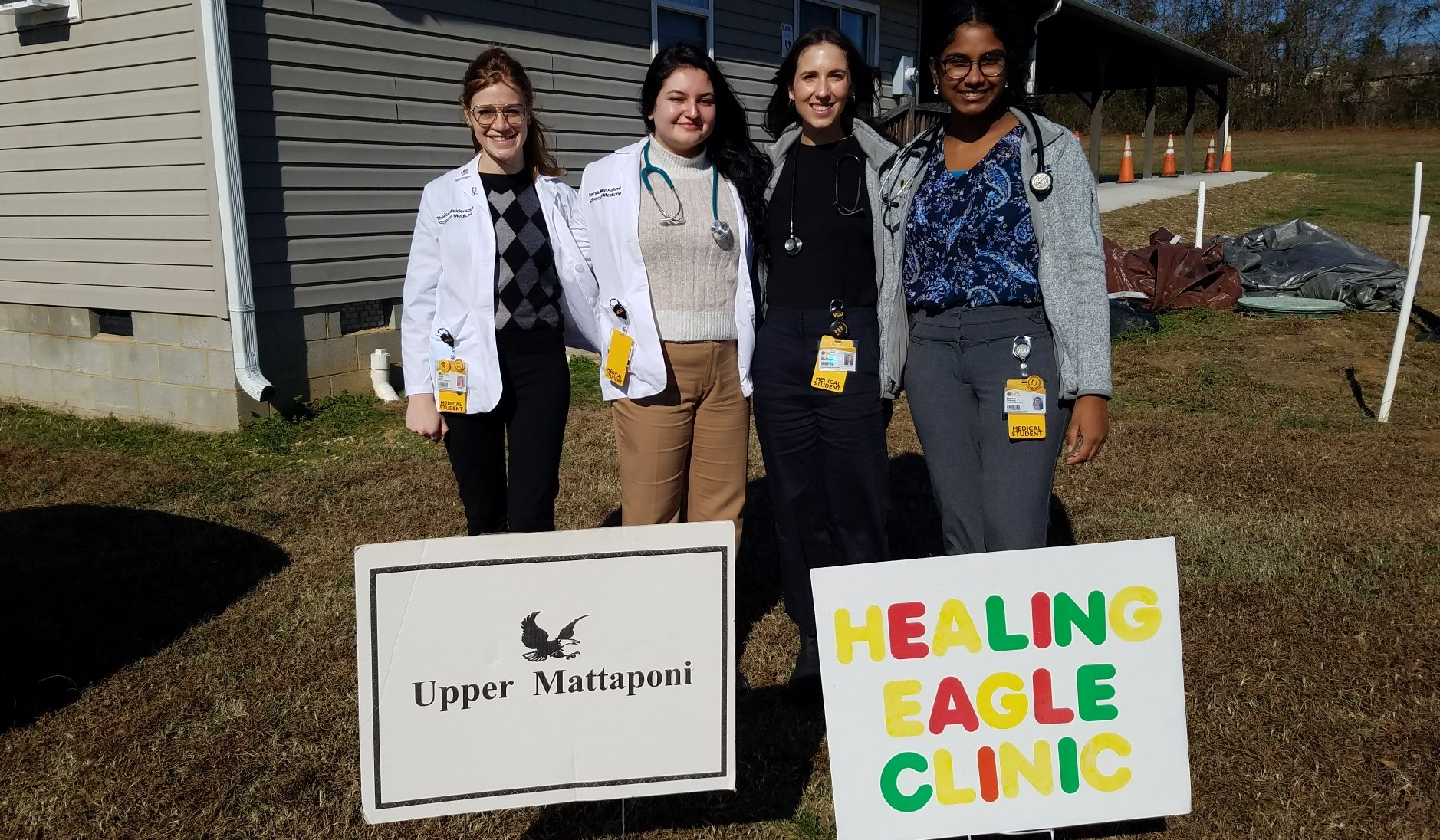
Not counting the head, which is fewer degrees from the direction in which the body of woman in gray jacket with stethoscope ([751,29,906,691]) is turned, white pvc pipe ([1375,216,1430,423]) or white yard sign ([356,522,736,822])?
the white yard sign

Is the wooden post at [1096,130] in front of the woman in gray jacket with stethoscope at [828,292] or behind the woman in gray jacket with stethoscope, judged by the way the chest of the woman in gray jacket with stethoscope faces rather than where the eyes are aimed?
behind

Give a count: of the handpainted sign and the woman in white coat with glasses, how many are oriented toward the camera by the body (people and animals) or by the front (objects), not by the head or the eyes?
2

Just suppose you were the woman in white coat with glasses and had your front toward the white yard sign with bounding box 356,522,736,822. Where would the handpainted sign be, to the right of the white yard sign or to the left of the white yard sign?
left

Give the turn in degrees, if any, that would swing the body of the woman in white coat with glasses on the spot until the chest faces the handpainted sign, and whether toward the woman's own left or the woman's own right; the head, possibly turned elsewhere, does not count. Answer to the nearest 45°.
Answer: approximately 45° to the woman's own left

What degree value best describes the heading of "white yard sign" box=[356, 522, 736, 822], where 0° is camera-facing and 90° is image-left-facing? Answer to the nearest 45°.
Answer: approximately 0°

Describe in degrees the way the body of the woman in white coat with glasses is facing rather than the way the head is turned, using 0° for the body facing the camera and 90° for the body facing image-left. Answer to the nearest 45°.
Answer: approximately 0°

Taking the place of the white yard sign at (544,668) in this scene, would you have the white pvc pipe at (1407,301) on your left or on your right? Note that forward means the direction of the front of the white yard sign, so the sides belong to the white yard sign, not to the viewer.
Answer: on your left

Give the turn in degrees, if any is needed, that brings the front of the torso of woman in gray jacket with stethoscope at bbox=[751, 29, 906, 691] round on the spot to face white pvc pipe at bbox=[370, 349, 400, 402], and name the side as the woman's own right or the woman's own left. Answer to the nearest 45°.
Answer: approximately 135° to the woman's own right

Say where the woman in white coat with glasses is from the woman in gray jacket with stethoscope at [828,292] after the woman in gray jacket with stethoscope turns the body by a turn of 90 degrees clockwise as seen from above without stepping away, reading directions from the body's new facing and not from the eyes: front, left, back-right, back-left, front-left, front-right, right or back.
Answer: front
